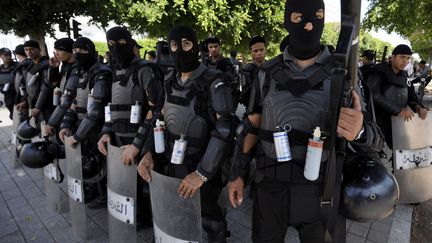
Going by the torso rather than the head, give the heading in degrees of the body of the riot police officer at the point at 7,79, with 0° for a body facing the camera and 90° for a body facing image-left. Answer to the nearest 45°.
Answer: approximately 45°

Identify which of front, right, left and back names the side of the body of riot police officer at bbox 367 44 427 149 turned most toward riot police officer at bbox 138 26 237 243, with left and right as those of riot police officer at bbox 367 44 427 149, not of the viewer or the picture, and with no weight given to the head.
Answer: right

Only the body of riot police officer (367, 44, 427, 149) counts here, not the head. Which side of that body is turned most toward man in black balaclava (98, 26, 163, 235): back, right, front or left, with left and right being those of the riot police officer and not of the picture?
right

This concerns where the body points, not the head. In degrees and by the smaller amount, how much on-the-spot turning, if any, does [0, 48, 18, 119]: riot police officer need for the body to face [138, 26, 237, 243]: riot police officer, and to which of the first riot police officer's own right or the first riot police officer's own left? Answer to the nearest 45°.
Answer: approximately 45° to the first riot police officer's own left

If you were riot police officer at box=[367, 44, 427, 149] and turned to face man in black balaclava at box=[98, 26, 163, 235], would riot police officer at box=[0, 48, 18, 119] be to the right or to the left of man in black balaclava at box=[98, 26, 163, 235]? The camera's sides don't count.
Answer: right

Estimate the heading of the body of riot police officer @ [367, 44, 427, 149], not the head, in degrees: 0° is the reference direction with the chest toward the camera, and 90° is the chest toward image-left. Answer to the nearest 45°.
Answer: approximately 315°

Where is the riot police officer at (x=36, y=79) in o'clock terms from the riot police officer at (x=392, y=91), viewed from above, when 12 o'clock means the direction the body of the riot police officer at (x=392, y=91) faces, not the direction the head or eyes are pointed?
the riot police officer at (x=36, y=79) is roughly at 4 o'clock from the riot police officer at (x=392, y=91).

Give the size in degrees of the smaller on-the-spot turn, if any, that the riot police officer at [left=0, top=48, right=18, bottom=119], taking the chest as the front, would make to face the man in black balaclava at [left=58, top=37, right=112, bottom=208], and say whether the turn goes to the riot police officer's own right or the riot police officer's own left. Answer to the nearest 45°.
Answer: approximately 45° to the riot police officer's own left

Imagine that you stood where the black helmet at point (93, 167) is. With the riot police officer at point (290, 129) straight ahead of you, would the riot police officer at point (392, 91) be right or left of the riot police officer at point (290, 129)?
left

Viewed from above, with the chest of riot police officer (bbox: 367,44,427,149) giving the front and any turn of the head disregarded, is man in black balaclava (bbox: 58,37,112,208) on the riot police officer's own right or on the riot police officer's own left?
on the riot police officer's own right

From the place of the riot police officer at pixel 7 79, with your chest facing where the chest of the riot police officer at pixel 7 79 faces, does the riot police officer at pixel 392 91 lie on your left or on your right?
on your left
